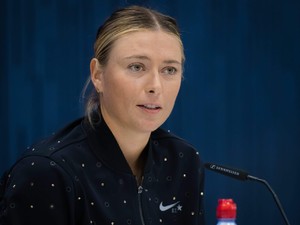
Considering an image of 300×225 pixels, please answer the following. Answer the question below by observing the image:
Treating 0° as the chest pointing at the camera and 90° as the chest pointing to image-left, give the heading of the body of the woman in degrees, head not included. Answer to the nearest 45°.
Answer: approximately 315°
